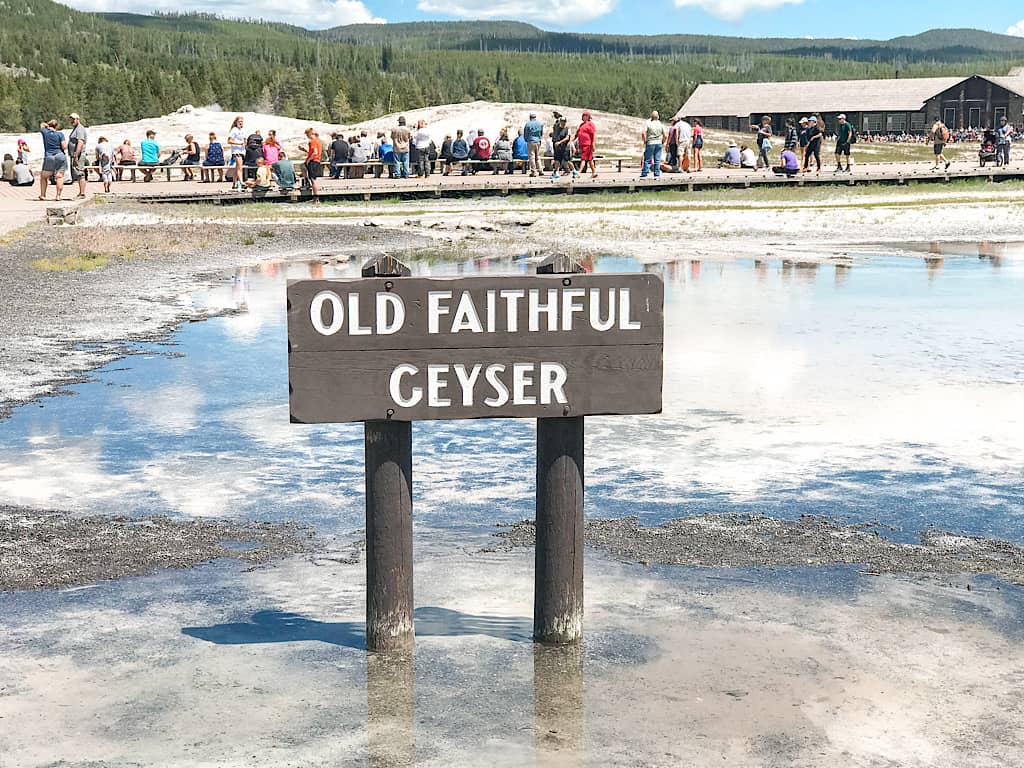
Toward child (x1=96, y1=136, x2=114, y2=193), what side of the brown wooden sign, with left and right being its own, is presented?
back

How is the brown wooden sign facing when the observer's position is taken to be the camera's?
facing the viewer
